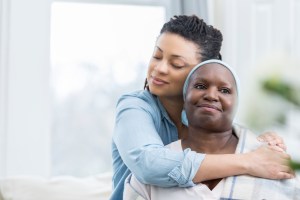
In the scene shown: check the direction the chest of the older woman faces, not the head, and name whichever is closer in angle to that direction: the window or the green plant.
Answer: the green plant

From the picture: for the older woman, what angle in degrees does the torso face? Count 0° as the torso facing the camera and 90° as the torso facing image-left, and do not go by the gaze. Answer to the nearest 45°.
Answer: approximately 0°

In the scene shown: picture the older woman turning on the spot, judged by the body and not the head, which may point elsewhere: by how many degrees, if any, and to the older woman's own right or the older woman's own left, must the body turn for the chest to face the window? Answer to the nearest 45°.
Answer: approximately 180°

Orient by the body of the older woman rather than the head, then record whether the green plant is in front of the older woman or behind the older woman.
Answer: in front
